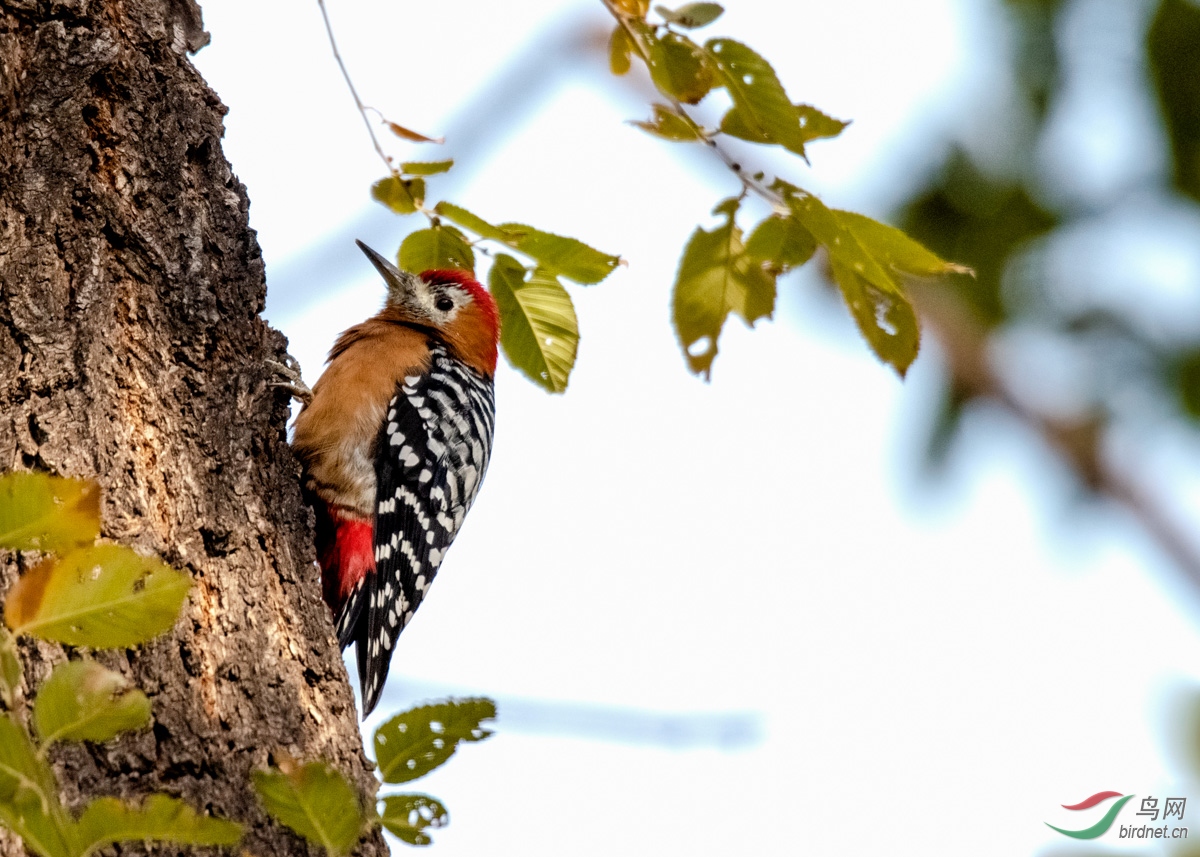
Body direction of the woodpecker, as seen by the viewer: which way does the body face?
to the viewer's left

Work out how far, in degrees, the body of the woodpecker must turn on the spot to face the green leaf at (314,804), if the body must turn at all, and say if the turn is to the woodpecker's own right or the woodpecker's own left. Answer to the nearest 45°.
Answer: approximately 90° to the woodpecker's own left

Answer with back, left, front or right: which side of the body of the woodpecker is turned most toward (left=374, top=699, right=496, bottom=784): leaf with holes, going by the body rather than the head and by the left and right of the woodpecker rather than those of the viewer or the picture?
left

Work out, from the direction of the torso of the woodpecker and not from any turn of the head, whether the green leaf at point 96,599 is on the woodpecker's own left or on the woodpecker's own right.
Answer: on the woodpecker's own left
